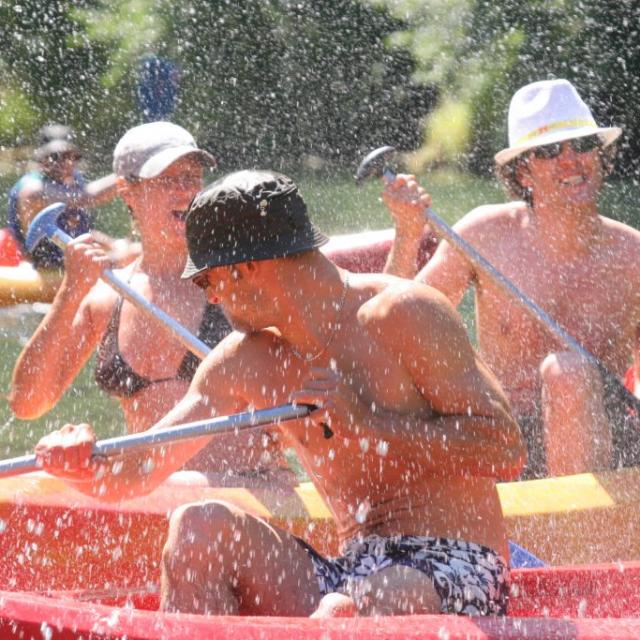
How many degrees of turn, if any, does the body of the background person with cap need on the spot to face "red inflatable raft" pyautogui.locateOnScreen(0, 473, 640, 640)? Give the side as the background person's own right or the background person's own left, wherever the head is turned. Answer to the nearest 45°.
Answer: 0° — they already face it

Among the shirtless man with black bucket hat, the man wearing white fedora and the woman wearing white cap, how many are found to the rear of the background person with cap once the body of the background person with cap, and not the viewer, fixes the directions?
0

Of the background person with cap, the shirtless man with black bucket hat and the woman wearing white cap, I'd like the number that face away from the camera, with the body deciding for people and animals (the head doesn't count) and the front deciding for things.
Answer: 0

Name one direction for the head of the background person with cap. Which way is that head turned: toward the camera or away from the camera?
toward the camera

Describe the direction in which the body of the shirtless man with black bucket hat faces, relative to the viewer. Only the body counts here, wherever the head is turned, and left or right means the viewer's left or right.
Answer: facing the viewer and to the left of the viewer

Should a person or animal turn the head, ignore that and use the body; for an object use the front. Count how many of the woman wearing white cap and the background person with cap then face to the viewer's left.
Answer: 0

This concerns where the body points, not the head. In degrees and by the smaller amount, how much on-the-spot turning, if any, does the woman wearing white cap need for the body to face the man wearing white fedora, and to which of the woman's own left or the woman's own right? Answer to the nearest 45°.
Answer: approximately 45° to the woman's own left

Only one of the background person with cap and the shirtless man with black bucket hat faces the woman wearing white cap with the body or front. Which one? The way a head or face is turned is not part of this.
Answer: the background person with cap

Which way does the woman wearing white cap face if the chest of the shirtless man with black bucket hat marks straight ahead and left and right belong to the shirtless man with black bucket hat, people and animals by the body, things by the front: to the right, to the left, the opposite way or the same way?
to the left

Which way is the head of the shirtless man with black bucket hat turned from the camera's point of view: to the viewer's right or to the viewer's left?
to the viewer's left

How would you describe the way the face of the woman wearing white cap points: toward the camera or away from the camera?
toward the camera

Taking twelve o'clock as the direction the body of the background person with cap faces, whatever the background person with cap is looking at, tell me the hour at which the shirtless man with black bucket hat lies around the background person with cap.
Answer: The shirtless man with black bucket hat is roughly at 12 o'clock from the background person with cap.

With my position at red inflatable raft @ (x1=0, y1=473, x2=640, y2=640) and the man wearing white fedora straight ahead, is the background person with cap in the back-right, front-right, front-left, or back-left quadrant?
front-left

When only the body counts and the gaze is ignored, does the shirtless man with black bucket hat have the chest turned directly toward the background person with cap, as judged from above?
no

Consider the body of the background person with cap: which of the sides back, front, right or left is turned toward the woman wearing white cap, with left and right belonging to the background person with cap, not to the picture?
front

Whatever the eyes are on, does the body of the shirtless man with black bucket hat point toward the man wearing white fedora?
no

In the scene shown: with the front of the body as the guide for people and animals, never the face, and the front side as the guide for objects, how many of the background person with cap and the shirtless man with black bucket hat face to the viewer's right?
0

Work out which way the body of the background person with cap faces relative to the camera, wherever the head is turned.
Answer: toward the camera

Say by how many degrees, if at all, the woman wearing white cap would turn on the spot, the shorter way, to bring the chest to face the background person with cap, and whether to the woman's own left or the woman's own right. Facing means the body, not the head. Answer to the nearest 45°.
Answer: approximately 135° to the woman's own left

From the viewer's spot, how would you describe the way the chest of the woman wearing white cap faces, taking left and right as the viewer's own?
facing the viewer and to the right of the viewer
